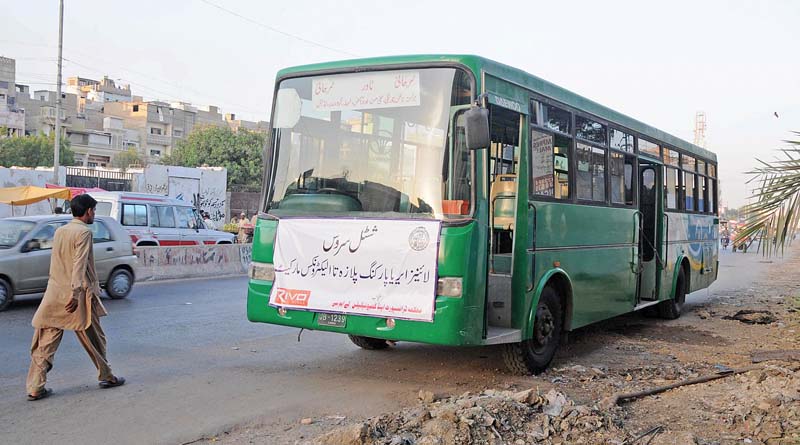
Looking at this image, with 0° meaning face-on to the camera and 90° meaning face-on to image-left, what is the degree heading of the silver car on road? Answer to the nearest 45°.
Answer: approximately 45°

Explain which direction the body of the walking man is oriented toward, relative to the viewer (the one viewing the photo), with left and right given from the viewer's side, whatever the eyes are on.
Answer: facing away from the viewer and to the right of the viewer

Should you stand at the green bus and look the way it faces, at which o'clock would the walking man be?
The walking man is roughly at 1 o'clock from the green bus.

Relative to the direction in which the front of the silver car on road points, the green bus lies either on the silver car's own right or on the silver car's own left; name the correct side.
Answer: on the silver car's own left

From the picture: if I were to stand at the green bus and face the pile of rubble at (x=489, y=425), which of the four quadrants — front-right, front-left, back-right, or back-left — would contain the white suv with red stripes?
back-right

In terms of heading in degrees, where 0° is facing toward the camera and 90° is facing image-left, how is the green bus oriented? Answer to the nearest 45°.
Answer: approximately 45°
